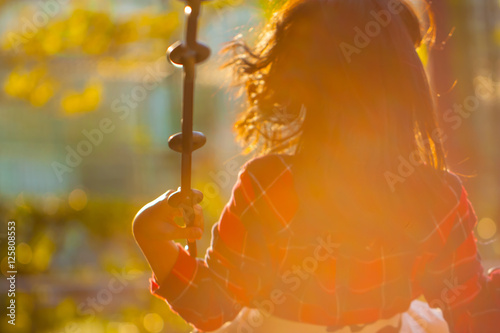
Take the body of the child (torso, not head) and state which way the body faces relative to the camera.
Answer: away from the camera

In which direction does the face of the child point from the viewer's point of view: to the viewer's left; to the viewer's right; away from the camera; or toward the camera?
away from the camera
